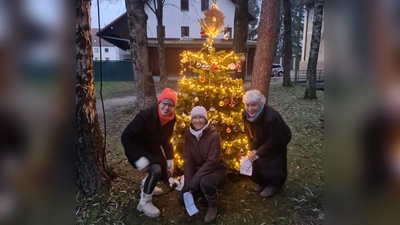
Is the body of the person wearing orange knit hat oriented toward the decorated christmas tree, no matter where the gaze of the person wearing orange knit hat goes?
no

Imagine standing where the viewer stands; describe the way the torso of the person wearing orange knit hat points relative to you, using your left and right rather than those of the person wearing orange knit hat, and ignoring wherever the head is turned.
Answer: facing the viewer and to the right of the viewer

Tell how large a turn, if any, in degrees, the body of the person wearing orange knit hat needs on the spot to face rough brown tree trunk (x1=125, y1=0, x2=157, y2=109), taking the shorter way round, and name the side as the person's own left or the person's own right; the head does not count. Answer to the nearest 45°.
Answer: approximately 135° to the person's own left

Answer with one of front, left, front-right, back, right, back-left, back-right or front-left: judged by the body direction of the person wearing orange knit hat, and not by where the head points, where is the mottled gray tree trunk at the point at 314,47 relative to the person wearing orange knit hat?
left

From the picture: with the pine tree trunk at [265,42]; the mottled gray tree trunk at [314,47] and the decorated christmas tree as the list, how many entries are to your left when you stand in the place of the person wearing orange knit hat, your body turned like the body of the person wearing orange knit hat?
3

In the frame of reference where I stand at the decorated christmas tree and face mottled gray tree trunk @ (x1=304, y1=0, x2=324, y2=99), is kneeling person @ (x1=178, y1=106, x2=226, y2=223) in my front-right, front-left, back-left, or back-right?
back-right

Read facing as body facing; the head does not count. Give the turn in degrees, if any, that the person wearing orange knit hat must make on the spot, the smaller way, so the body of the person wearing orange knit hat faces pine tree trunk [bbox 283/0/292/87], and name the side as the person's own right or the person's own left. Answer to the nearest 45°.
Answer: approximately 90° to the person's own left

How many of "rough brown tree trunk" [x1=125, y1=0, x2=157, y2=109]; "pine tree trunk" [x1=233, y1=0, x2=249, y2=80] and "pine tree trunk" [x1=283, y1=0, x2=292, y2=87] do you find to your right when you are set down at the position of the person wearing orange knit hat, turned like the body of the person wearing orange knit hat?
0

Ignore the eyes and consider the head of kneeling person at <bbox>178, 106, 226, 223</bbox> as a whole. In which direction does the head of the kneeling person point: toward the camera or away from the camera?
toward the camera

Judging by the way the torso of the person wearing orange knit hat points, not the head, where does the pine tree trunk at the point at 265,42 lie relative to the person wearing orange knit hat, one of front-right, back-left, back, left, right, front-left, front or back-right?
left
